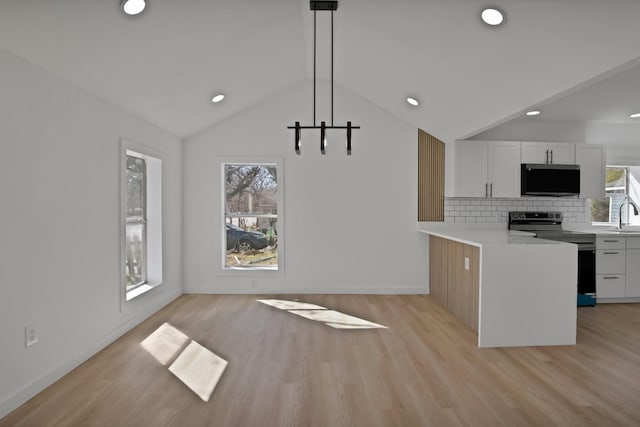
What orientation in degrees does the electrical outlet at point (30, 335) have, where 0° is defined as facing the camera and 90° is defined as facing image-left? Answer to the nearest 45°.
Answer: approximately 315°

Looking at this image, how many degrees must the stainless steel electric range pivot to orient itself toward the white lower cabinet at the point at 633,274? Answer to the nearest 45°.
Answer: approximately 90° to its left

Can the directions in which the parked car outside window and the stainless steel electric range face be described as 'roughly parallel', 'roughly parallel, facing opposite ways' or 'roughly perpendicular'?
roughly perpendicular

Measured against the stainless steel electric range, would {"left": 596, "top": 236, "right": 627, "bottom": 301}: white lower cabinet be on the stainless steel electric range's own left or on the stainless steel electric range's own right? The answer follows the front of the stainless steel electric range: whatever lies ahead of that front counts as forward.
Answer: on the stainless steel electric range's own left

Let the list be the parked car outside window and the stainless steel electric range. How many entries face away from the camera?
0

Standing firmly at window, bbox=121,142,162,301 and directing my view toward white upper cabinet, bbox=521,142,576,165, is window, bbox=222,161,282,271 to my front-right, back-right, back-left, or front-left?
front-left
